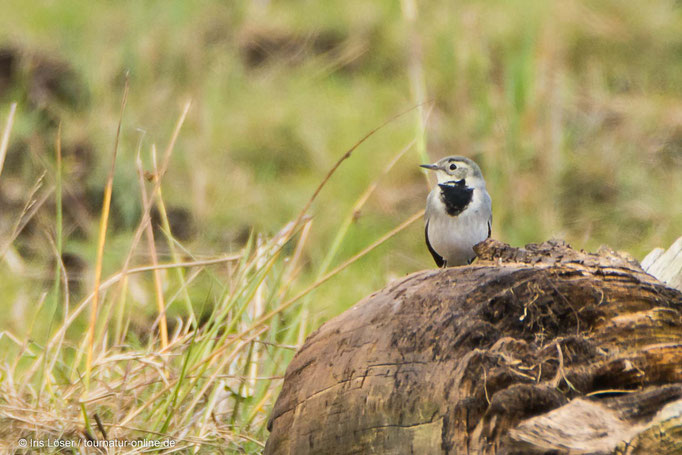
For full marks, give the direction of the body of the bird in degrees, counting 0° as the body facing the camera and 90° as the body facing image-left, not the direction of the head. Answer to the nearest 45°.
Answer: approximately 0°
